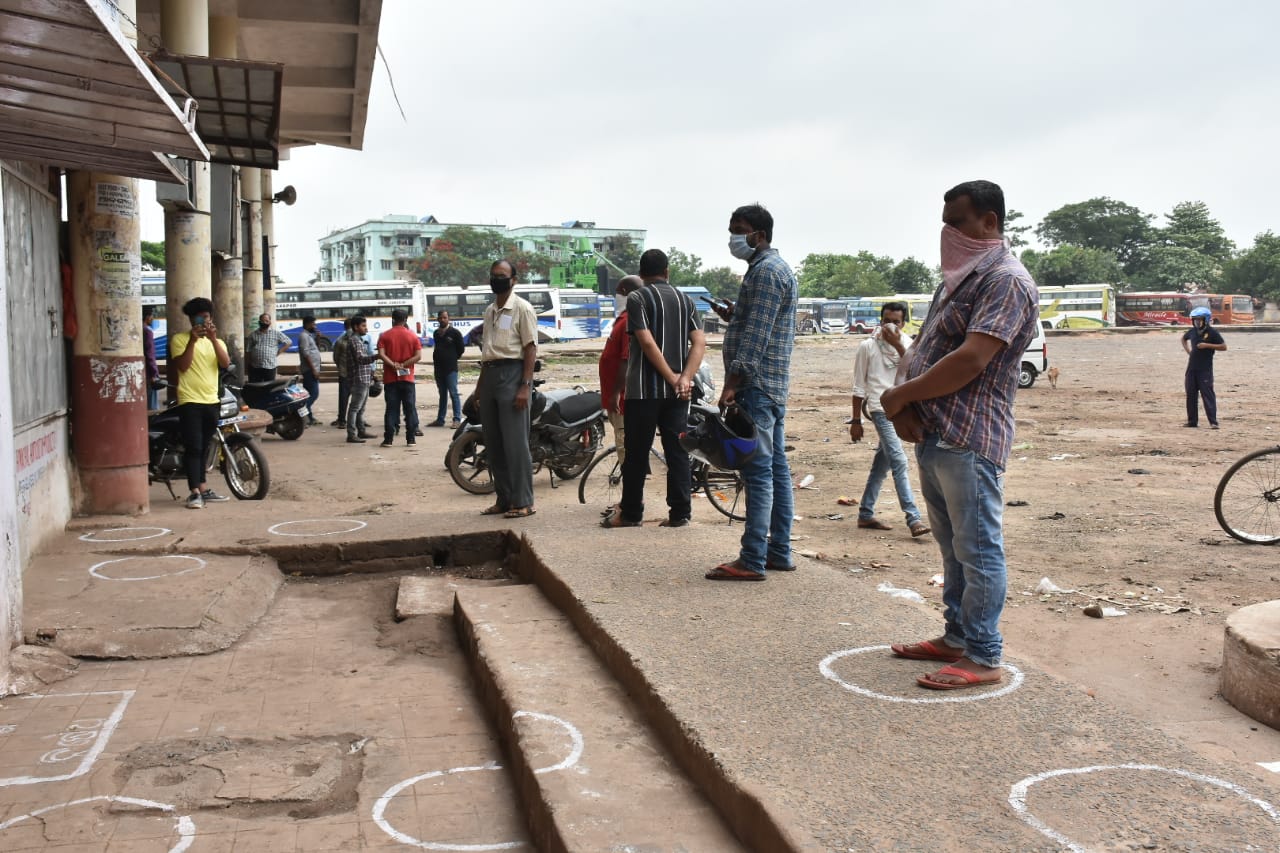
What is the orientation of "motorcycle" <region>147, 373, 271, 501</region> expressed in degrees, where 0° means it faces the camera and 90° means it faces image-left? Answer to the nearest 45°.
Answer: approximately 315°

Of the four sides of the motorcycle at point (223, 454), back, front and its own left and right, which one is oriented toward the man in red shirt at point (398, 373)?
left

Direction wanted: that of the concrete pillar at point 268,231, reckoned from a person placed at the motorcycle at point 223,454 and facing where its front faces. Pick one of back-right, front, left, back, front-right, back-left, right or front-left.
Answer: back-left

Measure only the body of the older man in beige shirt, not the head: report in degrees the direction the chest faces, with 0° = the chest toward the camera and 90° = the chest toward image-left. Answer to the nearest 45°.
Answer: approximately 45°

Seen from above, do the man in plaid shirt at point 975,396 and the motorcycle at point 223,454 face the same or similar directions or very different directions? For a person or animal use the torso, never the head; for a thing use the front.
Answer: very different directions

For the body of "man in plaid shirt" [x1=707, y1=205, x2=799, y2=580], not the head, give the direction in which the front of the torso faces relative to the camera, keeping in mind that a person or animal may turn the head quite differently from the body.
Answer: to the viewer's left

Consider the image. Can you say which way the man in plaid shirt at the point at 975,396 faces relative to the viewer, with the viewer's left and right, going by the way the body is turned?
facing to the left of the viewer

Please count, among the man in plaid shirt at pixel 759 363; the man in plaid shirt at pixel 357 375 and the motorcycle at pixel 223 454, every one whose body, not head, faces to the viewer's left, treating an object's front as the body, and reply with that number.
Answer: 1
